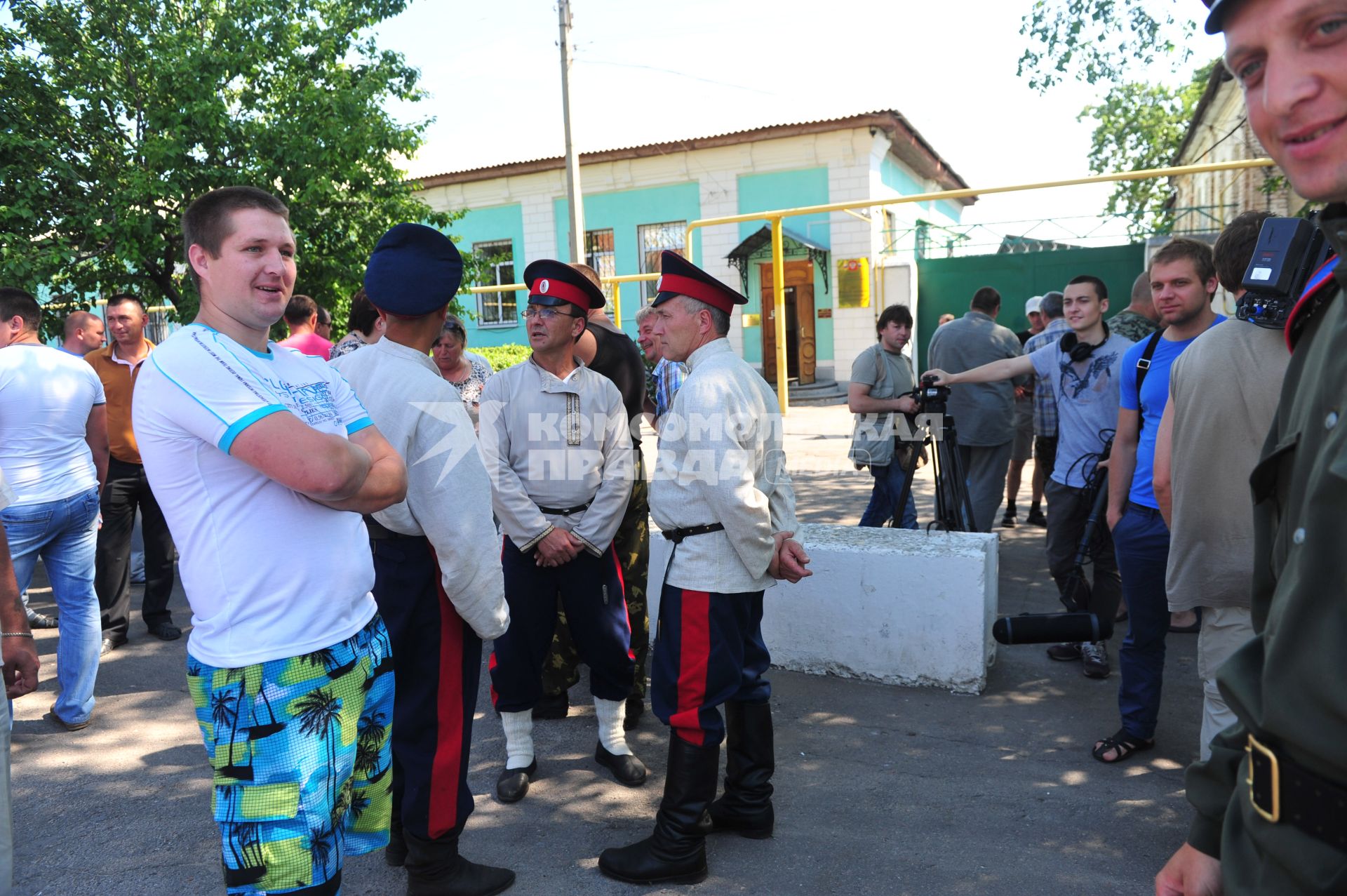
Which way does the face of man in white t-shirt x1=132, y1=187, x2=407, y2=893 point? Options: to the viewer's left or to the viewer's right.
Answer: to the viewer's right

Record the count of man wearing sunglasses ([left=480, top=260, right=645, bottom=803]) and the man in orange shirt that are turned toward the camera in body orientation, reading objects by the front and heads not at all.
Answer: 2

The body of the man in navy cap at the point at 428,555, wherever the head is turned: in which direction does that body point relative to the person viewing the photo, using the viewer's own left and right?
facing away from the viewer and to the right of the viewer

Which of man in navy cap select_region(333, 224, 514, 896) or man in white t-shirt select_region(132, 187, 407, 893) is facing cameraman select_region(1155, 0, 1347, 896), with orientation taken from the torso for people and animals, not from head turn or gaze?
the man in white t-shirt

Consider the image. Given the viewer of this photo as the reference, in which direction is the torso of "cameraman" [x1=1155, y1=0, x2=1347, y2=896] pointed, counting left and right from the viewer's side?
facing the viewer and to the left of the viewer

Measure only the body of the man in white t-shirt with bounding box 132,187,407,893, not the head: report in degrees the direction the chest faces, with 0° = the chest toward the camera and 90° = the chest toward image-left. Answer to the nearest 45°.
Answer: approximately 315°

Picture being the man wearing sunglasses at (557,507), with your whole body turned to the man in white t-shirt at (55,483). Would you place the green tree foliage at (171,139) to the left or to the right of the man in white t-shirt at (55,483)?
right

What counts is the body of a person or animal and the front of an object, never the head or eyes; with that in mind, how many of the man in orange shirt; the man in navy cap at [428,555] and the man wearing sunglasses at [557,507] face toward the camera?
2

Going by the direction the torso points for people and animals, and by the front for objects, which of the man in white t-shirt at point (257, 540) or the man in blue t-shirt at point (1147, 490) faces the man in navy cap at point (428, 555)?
the man in blue t-shirt

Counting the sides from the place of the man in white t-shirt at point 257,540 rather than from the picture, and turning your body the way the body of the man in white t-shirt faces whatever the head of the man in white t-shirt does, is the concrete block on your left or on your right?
on your left

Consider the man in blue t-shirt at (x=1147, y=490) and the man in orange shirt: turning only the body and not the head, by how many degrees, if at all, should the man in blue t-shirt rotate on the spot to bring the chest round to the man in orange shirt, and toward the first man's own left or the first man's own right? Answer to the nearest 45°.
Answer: approximately 45° to the first man's own right

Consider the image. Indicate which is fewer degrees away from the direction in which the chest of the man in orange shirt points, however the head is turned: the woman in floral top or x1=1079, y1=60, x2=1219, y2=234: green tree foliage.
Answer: the woman in floral top

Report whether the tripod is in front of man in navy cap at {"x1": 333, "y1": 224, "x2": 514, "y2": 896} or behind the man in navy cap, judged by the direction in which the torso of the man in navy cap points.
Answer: in front
